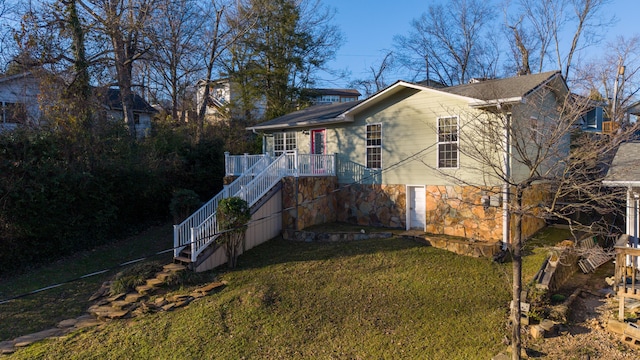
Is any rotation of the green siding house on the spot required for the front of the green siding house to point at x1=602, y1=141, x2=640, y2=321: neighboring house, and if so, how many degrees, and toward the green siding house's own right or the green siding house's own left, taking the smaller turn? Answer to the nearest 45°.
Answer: approximately 90° to the green siding house's own left

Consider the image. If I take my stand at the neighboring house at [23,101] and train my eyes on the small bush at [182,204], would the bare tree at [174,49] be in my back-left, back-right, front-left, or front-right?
front-left

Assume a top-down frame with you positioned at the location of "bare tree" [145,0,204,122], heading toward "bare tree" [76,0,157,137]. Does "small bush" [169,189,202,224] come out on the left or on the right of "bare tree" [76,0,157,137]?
left

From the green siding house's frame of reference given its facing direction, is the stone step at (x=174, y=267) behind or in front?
in front

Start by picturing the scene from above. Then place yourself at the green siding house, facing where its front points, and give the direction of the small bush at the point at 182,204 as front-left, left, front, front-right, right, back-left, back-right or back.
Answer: front-right

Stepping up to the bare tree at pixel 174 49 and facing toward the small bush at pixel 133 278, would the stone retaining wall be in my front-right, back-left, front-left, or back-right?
front-left

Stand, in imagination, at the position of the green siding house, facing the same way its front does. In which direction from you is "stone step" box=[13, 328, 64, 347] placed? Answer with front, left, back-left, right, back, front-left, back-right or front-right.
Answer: front

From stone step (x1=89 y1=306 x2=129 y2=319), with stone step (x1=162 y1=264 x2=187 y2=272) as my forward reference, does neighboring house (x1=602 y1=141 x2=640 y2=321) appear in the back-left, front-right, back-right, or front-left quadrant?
front-right

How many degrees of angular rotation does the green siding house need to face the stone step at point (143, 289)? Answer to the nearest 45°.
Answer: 0° — it already faces it

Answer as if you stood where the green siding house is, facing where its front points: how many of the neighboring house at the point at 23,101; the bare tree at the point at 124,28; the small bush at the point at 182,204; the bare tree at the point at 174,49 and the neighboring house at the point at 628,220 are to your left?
1

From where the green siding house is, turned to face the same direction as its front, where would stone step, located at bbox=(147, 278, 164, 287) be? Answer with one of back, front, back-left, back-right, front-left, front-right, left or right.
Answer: front

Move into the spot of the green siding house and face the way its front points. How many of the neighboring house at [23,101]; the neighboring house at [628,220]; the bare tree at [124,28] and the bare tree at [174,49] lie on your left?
1

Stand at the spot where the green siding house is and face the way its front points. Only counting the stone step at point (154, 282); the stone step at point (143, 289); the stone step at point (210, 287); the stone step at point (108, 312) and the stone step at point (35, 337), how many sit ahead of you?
5

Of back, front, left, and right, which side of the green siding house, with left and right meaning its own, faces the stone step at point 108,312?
front

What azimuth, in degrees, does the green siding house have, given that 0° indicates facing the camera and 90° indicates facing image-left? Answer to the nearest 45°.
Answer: approximately 45°

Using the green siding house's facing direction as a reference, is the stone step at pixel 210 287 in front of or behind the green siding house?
in front

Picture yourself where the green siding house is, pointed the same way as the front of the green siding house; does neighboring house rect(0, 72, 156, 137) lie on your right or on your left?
on your right

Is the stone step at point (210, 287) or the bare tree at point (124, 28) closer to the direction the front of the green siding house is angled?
the stone step
